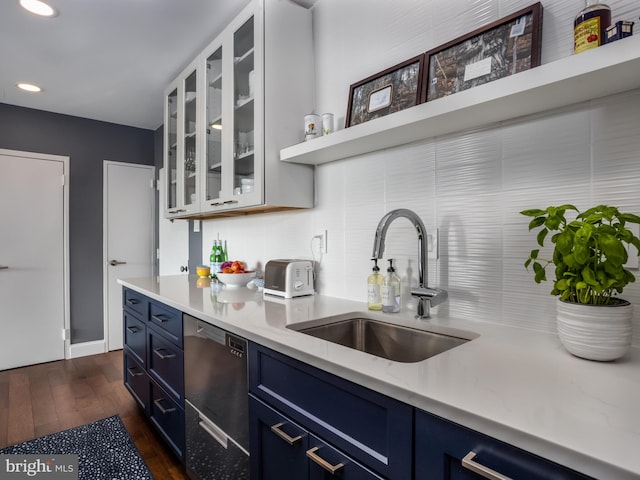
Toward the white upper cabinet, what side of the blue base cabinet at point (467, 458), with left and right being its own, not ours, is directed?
right

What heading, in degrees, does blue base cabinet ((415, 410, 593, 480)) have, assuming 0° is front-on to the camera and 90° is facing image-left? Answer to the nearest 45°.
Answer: approximately 45°

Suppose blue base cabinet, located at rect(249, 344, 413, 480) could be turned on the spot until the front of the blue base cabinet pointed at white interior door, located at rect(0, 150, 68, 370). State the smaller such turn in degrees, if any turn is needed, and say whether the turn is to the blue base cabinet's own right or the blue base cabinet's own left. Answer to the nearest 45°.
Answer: approximately 90° to the blue base cabinet's own right

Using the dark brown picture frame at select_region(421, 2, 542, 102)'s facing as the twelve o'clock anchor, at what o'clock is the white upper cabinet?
The white upper cabinet is roughly at 2 o'clock from the dark brown picture frame.

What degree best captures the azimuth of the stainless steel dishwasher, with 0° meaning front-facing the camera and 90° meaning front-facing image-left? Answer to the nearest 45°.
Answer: approximately 45°
